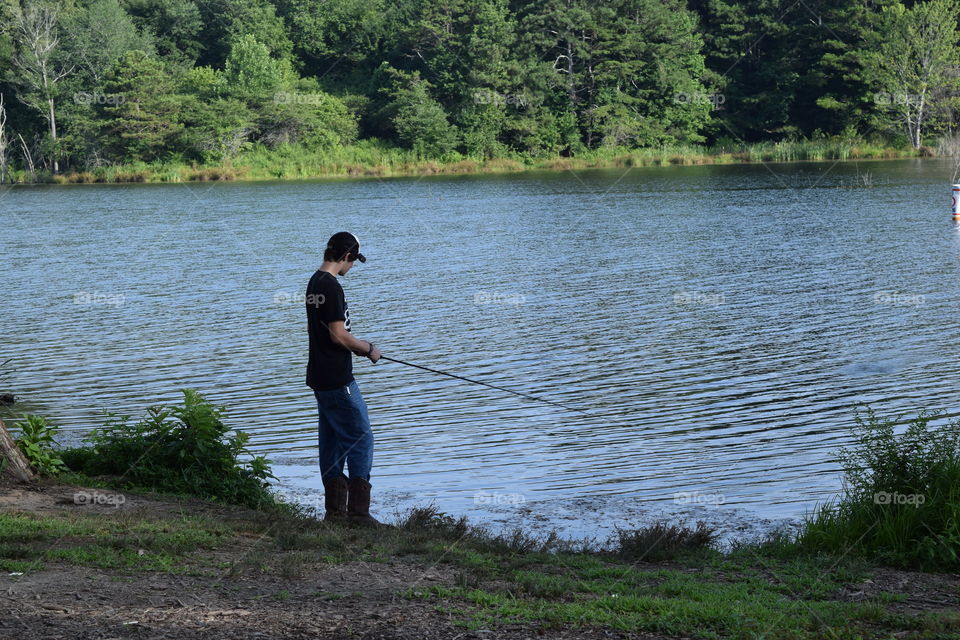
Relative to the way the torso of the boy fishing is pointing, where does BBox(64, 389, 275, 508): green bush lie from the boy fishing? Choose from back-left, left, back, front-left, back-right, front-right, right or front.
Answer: back-left

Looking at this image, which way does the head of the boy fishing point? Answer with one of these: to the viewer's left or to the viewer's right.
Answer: to the viewer's right

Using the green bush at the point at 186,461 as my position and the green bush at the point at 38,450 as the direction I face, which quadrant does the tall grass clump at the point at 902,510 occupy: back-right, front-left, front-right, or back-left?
back-left

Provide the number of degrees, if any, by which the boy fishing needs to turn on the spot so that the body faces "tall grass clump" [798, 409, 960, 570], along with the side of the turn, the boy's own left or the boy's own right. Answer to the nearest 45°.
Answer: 0° — they already face it

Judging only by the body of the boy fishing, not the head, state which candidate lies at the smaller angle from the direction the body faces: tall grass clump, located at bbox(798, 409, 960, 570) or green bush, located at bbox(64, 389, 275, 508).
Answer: the tall grass clump

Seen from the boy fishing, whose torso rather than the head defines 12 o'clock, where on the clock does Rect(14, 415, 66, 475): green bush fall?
The green bush is roughly at 7 o'clock from the boy fishing.

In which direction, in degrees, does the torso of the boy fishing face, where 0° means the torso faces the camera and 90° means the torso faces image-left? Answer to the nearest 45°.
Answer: approximately 270°
